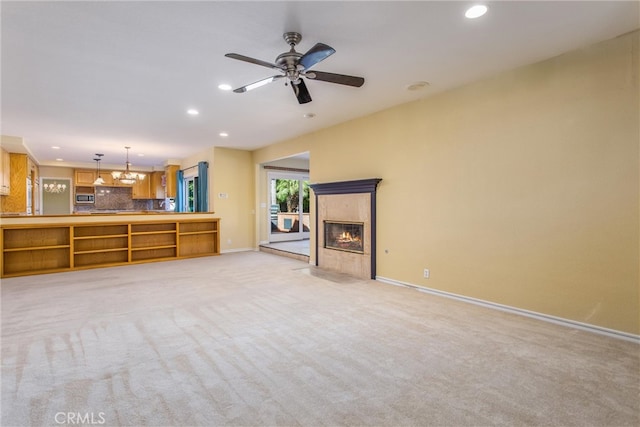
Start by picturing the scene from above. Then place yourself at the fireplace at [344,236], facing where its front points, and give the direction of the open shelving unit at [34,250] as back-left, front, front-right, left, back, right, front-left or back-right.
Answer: front-right

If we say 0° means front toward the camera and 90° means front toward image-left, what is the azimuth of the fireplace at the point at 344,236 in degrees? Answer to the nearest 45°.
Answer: approximately 45°

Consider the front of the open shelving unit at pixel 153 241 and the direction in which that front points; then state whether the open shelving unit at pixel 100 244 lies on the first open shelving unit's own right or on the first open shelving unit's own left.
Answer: on the first open shelving unit's own right

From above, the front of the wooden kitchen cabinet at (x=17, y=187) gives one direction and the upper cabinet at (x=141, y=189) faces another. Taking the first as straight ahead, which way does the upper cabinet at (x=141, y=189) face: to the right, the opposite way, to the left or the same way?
to the right

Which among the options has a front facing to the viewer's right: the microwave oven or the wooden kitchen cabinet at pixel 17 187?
the wooden kitchen cabinet

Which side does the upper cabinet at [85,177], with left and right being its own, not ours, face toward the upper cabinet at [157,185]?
left

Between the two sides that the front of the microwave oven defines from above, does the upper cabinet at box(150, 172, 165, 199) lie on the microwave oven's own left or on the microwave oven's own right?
on the microwave oven's own left

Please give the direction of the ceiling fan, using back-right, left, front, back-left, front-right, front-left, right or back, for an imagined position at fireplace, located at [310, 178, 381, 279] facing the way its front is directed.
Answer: front-left

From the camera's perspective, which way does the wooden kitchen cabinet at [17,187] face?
to the viewer's right
